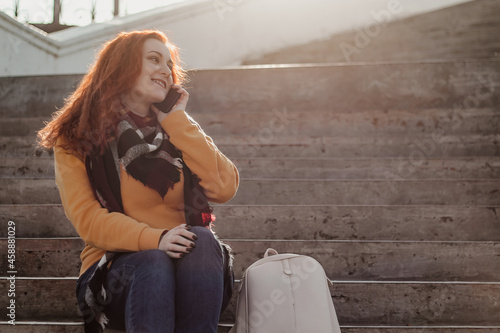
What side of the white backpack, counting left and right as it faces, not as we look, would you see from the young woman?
right

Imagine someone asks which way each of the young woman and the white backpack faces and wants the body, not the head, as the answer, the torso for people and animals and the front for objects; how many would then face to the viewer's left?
0

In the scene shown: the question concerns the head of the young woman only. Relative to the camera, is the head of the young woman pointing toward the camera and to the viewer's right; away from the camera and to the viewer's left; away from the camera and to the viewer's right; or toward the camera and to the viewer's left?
toward the camera and to the viewer's right

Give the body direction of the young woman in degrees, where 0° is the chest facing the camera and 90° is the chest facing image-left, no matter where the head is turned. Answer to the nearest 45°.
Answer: approximately 315°

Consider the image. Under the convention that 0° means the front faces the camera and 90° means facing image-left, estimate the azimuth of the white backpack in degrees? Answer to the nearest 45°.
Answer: approximately 0°
